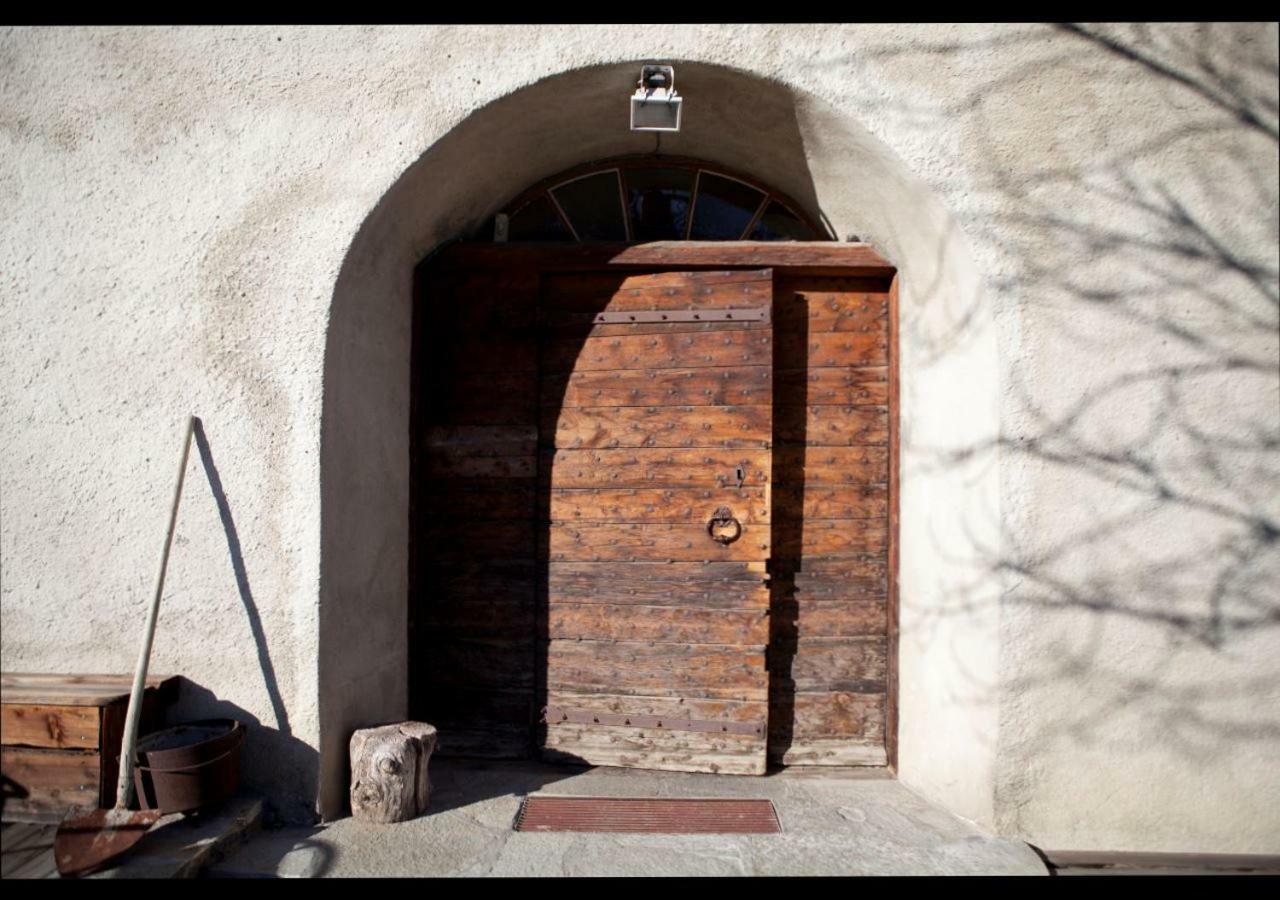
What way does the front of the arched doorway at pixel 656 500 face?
toward the camera

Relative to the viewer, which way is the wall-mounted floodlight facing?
toward the camera

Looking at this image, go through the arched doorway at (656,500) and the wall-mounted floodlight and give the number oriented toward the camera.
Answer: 2
